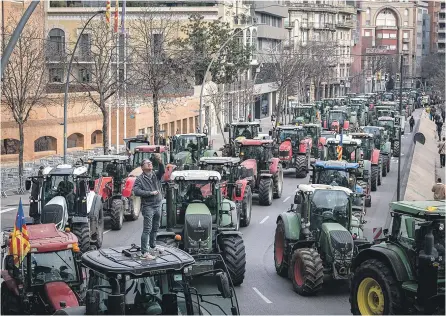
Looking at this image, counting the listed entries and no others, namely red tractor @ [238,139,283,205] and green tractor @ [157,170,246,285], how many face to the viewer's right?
0

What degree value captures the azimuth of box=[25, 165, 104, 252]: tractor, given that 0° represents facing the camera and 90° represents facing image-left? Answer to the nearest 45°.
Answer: approximately 45°

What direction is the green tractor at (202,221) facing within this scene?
toward the camera

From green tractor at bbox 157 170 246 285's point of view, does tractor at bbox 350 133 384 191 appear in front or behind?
behind

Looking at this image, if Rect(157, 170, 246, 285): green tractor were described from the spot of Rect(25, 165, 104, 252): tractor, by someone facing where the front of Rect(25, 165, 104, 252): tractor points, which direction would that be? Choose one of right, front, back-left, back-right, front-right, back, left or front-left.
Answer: left

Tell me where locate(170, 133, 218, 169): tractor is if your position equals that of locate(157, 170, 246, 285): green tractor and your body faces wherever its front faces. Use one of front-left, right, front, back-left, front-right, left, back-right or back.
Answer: back

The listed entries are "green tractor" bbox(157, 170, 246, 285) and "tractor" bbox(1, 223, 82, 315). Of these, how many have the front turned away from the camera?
0

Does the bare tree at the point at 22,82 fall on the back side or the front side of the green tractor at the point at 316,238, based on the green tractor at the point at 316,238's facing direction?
on the back side

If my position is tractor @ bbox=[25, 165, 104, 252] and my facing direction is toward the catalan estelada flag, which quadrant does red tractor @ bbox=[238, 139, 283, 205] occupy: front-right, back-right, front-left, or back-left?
back-left

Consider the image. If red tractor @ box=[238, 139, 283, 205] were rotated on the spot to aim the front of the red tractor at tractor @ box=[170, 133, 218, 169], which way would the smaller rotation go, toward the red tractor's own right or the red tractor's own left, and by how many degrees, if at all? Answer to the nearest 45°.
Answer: approximately 90° to the red tractor's own right

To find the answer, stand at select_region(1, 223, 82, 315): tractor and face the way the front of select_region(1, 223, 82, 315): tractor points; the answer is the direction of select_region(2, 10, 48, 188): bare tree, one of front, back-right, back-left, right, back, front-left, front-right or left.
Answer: back-left

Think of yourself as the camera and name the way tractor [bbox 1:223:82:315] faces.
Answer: facing the viewer and to the right of the viewer
